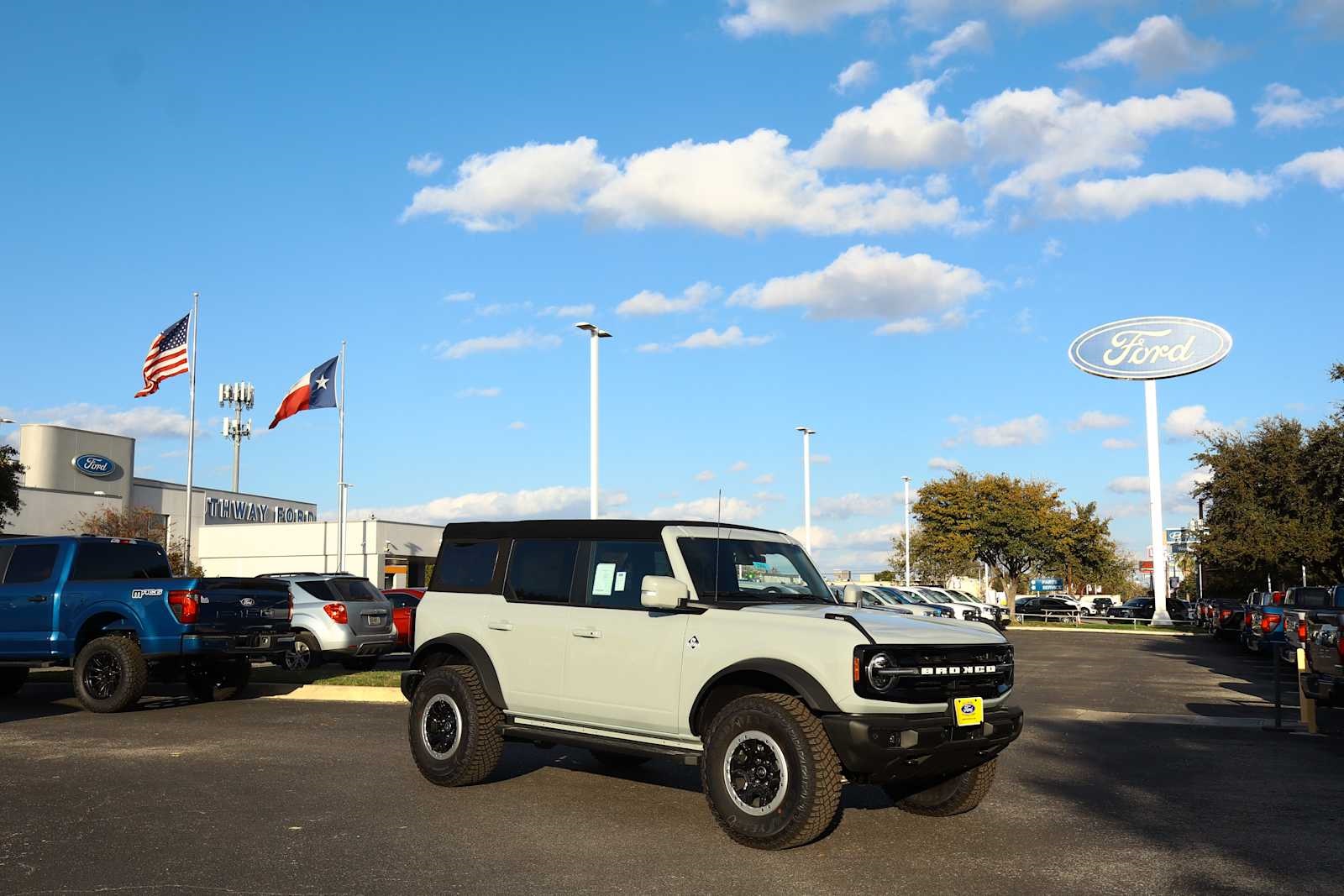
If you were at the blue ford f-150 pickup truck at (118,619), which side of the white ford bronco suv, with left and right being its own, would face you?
back

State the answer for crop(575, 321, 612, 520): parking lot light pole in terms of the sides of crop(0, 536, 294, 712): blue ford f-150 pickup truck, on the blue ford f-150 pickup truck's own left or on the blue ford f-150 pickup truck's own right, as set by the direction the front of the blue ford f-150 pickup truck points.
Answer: on the blue ford f-150 pickup truck's own right

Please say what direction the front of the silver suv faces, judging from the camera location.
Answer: facing away from the viewer and to the left of the viewer

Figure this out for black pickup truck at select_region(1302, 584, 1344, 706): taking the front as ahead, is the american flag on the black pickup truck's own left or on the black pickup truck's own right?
on the black pickup truck's own left

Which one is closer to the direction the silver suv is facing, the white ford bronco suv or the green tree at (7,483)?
the green tree

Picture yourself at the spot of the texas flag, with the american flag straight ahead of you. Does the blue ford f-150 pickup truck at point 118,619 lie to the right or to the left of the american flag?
left

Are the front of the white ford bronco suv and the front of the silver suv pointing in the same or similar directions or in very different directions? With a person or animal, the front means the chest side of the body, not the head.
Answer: very different directions

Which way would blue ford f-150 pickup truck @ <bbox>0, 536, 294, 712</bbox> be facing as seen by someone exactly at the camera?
facing away from the viewer and to the left of the viewer

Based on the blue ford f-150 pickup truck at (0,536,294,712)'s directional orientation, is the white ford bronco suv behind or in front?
behind

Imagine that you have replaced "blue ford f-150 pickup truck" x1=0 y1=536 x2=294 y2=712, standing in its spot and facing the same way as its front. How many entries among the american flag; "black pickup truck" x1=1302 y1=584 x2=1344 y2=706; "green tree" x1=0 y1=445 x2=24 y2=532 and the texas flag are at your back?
1

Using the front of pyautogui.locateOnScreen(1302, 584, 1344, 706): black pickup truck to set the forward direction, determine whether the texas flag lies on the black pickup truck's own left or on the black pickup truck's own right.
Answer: on the black pickup truck's own left

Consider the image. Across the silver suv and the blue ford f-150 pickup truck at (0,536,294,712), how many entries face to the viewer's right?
0

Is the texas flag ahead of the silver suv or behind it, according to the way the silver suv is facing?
ahead

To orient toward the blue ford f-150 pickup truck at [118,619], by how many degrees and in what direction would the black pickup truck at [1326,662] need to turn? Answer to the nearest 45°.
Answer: approximately 135° to its left

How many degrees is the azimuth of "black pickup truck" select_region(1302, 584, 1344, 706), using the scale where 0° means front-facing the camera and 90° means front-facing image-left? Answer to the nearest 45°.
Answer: approximately 225°
